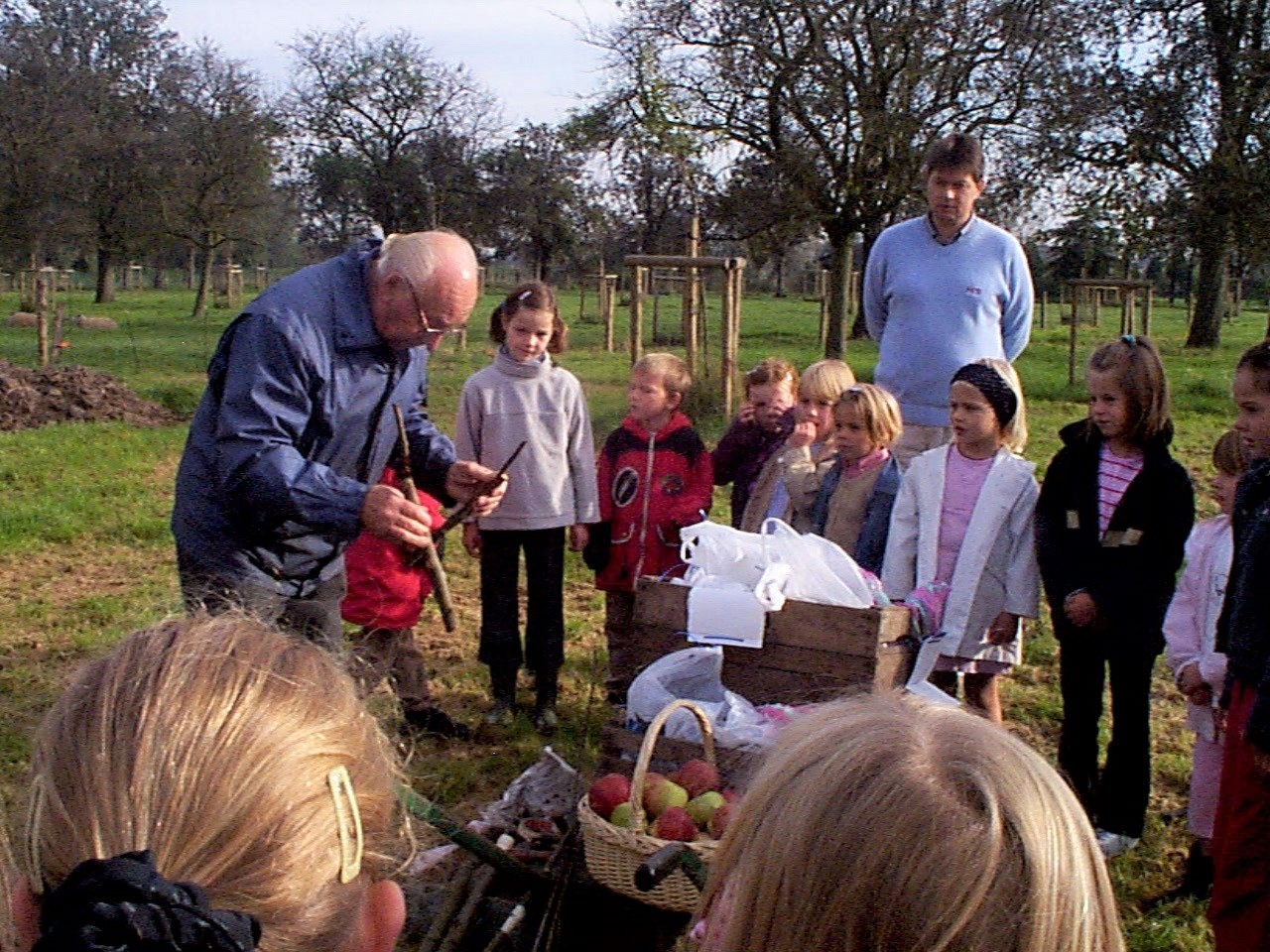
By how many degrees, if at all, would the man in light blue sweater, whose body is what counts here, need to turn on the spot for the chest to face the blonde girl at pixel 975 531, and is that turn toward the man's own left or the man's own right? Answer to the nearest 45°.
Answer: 0° — they already face them

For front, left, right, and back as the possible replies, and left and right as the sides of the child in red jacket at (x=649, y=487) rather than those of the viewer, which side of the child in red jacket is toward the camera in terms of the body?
front

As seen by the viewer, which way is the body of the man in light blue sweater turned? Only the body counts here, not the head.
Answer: toward the camera

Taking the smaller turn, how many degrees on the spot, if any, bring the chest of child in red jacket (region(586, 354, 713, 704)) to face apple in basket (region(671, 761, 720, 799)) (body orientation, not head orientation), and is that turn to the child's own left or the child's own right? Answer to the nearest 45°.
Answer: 0° — they already face it

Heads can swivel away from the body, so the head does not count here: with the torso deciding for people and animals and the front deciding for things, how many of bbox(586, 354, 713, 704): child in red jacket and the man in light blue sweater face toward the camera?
2

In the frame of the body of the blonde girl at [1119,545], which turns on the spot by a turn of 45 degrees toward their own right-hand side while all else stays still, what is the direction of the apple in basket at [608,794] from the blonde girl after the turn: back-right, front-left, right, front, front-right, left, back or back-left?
front-left

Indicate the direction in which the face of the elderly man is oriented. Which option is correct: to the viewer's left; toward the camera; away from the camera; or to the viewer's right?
to the viewer's right

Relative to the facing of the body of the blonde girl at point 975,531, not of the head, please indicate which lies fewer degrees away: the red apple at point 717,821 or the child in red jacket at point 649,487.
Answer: the red apple

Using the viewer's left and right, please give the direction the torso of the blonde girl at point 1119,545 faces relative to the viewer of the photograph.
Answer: facing the viewer and to the left of the viewer

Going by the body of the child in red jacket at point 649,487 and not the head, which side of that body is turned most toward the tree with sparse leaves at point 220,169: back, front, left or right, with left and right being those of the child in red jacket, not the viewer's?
back

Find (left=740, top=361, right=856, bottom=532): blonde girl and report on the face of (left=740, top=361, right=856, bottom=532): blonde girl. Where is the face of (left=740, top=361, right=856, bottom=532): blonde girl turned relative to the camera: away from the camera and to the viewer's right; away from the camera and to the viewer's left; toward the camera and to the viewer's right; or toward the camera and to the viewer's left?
toward the camera and to the viewer's left

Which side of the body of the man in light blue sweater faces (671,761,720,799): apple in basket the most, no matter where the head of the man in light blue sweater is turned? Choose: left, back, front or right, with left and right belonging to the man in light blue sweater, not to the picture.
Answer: front
